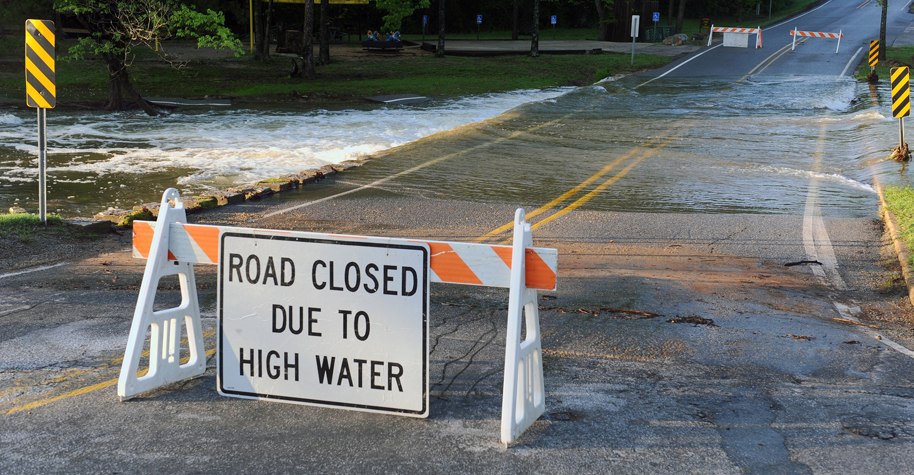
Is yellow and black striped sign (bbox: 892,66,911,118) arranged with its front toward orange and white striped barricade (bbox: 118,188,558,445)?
yes

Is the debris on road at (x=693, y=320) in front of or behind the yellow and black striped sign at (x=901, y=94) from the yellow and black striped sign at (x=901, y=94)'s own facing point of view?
in front

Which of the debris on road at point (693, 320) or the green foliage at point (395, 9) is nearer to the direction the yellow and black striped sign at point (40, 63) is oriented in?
the debris on road

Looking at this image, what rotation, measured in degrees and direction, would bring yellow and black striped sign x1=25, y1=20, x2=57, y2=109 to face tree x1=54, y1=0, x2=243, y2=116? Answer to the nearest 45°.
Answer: approximately 180°

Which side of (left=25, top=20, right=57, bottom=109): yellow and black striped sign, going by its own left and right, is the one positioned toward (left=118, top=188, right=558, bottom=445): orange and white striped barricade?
front

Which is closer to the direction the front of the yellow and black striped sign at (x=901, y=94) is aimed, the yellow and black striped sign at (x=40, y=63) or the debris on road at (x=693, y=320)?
the debris on road

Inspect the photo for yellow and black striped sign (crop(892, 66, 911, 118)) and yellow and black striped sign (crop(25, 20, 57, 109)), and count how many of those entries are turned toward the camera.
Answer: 2

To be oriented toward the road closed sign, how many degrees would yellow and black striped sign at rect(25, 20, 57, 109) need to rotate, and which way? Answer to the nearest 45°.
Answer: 0° — it already faces it

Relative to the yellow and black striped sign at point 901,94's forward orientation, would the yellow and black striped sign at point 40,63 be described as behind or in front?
in front

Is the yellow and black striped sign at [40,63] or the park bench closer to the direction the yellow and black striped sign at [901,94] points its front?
the yellow and black striped sign

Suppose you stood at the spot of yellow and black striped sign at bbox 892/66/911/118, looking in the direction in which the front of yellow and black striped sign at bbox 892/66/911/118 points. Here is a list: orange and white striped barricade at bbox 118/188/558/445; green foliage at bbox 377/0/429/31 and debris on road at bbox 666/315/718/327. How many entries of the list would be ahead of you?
2

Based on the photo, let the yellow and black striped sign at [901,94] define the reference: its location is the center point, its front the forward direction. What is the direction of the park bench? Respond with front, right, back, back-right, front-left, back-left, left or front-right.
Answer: back-right

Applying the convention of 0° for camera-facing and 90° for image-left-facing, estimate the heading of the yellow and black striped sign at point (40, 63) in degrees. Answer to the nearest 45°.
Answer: approximately 0°

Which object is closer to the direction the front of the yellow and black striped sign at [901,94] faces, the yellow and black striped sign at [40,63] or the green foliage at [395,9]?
the yellow and black striped sign
